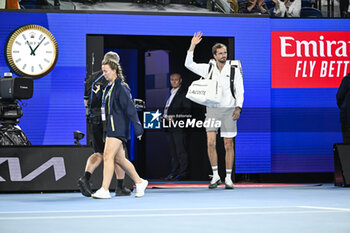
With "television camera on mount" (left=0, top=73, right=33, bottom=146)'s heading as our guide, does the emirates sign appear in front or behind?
in front

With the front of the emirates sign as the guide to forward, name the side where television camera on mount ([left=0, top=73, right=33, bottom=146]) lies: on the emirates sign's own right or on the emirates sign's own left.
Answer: on the emirates sign's own right

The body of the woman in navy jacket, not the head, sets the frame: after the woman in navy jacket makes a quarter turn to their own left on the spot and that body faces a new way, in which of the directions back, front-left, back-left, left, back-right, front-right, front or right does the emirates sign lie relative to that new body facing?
back-left

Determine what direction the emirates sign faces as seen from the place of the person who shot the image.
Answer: facing the viewer

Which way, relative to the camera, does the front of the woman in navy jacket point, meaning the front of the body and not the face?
to the viewer's left

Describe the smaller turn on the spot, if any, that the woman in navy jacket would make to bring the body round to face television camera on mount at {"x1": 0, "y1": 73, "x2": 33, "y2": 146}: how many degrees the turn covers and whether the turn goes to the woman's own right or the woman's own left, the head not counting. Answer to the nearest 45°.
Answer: approximately 45° to the woman's own right

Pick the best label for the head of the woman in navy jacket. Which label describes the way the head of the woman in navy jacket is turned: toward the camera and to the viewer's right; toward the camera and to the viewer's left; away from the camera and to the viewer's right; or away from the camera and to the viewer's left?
toward the camera and to the viewer's left

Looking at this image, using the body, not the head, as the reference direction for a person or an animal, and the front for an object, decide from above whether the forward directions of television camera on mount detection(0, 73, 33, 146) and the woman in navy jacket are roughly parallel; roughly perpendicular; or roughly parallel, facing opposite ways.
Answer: roughly parallel, facing opposite ways

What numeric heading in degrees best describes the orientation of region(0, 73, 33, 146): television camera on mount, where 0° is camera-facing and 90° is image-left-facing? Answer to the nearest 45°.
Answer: approximately 270°

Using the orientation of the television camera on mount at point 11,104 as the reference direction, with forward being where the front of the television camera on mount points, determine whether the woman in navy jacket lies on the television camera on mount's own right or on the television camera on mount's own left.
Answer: on the television camera on mount's own right
